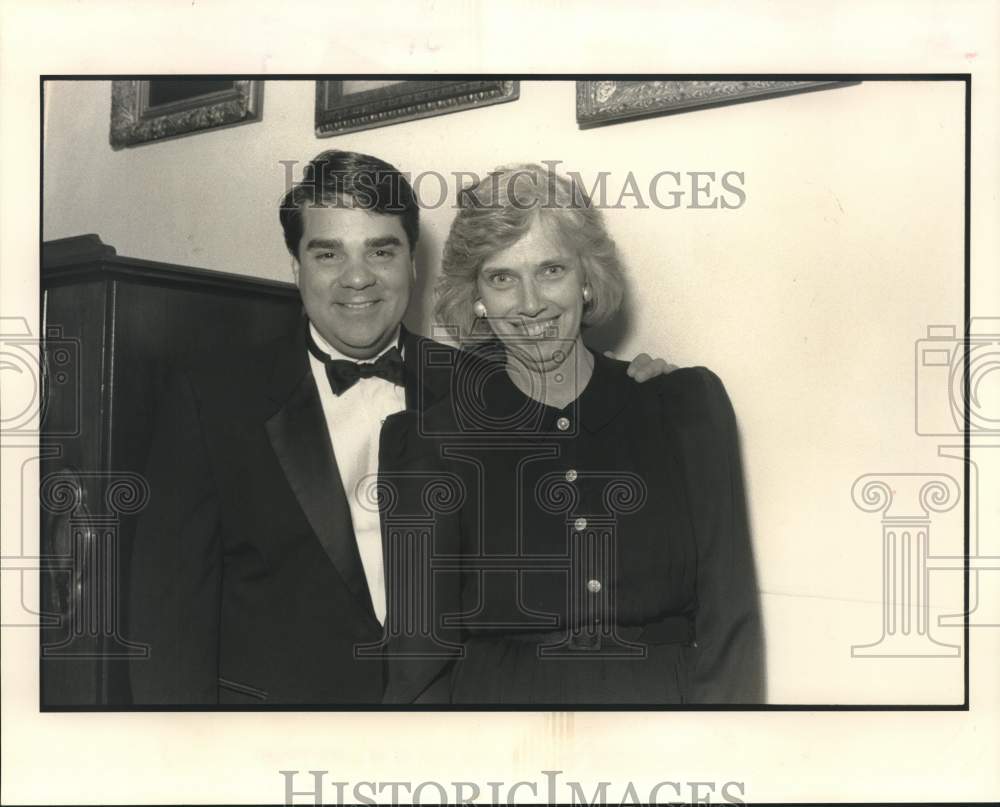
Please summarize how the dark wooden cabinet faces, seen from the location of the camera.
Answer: facing the viewer and to the left of the viewer
